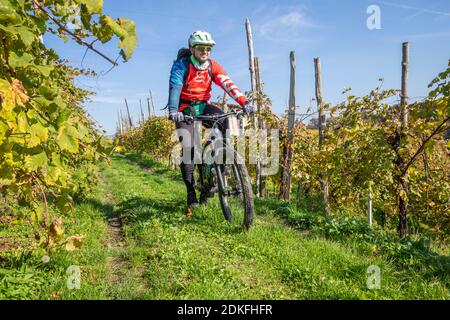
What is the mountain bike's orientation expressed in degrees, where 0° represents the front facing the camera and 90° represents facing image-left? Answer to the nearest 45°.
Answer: approximately 315°

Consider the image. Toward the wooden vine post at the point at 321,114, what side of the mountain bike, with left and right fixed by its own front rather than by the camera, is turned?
left
